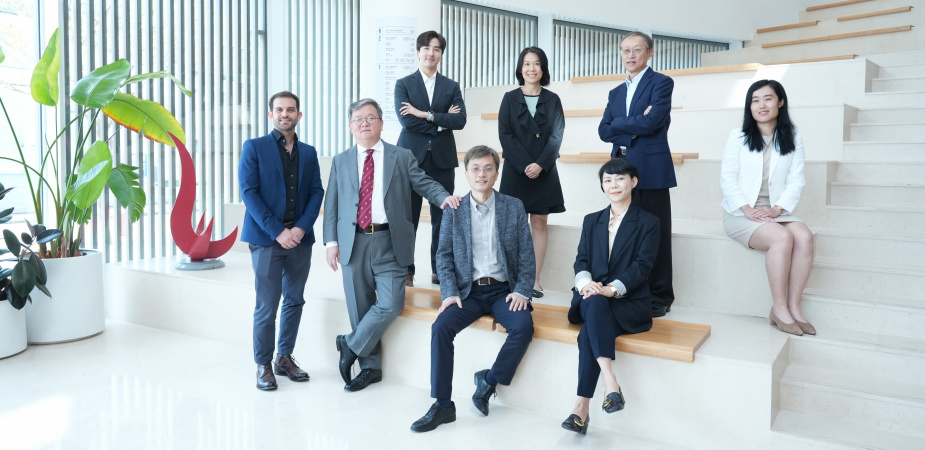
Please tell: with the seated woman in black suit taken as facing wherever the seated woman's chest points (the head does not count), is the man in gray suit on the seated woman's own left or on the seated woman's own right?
on the seated woman's own right

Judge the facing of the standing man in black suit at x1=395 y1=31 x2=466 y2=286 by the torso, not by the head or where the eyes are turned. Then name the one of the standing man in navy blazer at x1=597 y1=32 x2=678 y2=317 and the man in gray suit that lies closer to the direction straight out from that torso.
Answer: the man in gray suit

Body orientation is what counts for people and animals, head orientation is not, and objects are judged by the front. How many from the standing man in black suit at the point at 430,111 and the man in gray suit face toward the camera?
2

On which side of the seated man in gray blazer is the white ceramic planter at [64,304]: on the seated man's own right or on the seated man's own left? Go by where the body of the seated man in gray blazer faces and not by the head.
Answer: on the seated man's own right

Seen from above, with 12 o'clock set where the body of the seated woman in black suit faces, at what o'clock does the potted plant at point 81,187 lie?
The potted plant is roughly at 2 o'clock from the seated woman in black suit.

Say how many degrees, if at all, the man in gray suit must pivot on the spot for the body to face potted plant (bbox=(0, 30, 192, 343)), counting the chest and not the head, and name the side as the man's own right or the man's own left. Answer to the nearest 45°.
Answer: approximately 135° to the man's own right

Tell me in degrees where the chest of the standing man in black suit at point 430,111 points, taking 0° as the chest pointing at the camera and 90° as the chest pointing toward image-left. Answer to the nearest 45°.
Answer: approximately 0°

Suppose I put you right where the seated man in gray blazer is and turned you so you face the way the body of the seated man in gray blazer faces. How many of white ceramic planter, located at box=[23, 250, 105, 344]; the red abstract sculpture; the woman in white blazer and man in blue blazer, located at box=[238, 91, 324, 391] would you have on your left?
1

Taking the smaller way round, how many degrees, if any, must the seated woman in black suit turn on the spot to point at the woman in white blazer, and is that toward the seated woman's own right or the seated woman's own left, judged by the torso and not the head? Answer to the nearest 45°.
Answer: approximately 180°

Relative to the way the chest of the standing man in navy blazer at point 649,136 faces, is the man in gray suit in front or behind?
in front

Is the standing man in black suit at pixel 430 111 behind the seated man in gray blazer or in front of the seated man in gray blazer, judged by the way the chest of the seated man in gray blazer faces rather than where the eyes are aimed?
behind

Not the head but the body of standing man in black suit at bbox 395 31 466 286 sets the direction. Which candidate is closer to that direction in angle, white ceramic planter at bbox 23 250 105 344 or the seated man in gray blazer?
the seated man in gray blazer
